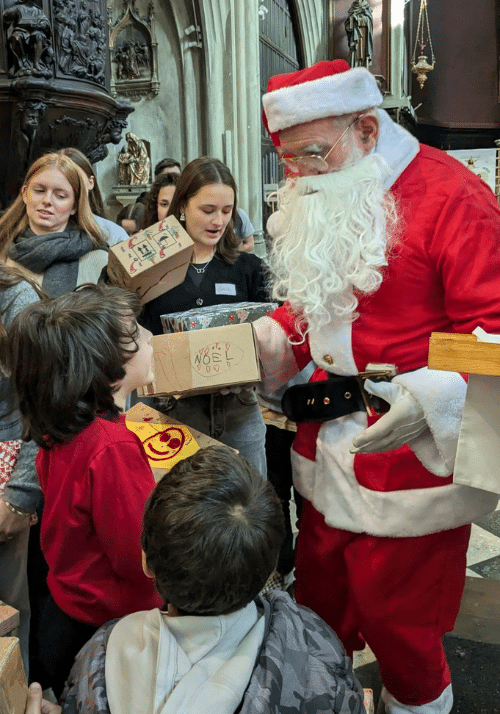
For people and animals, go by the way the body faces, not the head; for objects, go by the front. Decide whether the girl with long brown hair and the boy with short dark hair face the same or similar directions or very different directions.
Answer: very different directions

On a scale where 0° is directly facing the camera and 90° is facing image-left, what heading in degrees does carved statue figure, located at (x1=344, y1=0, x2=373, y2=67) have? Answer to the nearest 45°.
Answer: approximately 0°

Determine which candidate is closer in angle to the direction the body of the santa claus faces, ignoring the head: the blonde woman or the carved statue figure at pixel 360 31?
the blonde woman

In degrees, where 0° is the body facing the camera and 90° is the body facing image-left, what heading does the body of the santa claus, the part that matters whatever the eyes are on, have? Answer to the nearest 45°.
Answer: approximately 45°
